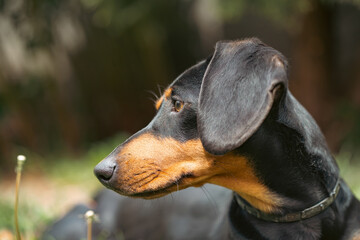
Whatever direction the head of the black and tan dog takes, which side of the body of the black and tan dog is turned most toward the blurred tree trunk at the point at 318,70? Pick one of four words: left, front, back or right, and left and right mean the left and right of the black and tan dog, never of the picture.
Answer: right

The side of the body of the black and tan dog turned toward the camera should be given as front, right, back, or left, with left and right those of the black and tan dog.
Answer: left
